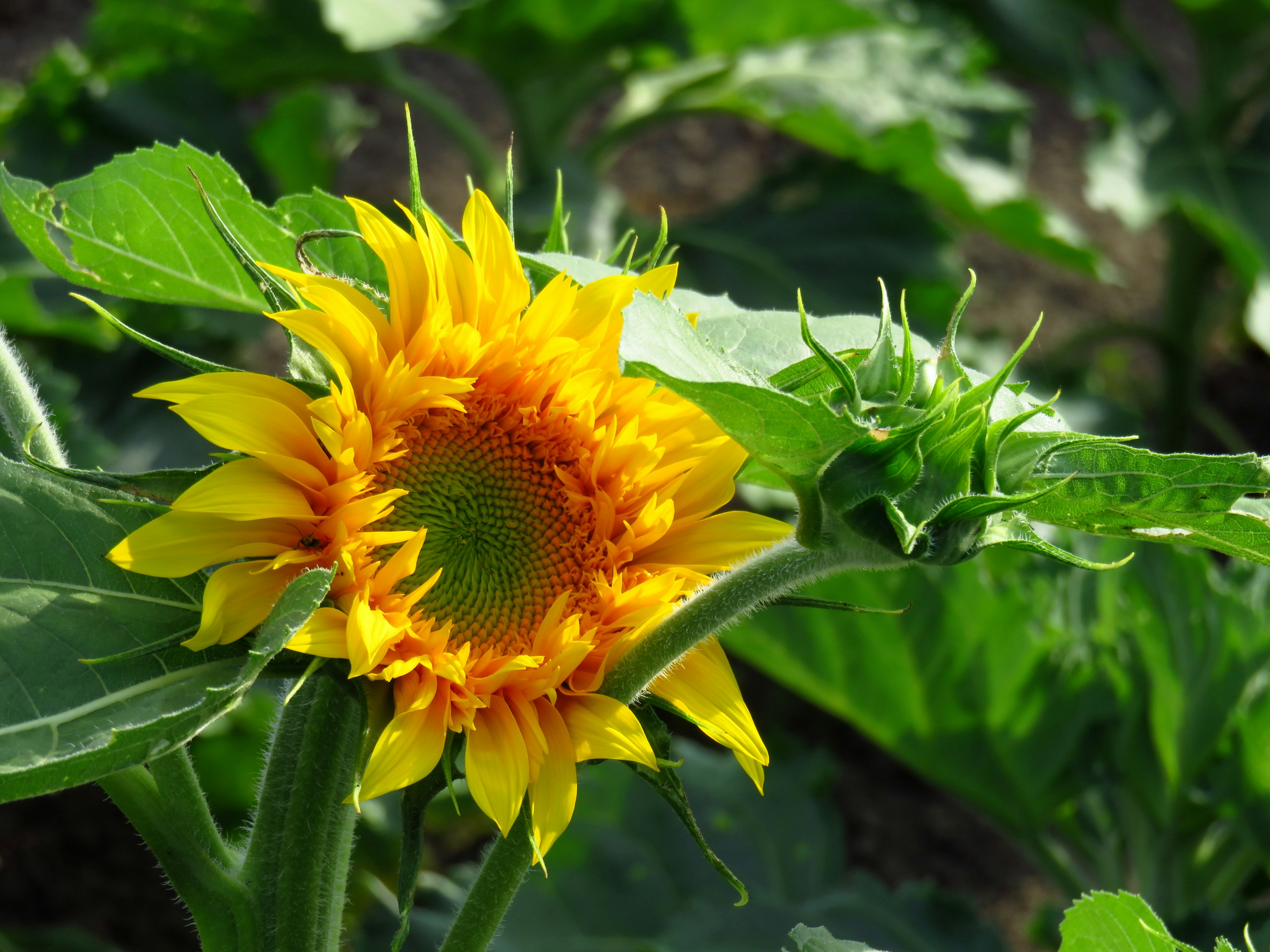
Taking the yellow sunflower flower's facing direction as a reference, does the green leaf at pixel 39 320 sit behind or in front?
behind

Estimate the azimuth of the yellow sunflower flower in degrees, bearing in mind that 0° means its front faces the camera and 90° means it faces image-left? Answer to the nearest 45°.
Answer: approximately 0°

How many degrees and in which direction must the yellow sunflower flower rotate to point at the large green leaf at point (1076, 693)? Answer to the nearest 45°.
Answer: approximately 135° to its left
